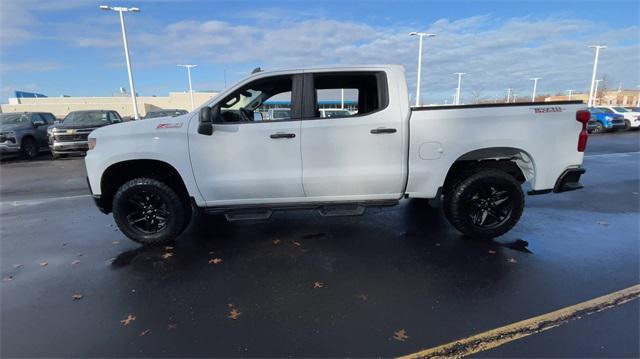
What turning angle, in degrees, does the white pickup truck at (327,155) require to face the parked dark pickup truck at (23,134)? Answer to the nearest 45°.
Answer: approximately 45° to its right

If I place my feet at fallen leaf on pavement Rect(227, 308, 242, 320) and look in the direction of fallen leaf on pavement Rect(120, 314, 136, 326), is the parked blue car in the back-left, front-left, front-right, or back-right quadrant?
back-right

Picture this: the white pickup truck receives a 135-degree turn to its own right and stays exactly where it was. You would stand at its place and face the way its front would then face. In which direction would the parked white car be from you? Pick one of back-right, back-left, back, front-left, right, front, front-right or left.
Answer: front

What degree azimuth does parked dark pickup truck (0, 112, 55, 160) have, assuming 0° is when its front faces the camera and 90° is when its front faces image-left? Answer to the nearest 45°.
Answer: approximately 45°

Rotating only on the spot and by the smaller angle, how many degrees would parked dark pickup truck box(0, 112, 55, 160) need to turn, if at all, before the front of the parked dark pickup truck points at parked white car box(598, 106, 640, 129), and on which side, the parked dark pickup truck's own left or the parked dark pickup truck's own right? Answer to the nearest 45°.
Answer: approximately 90° to the parked dark pickup truck's own left

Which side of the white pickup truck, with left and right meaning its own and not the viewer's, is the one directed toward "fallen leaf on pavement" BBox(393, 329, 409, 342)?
left

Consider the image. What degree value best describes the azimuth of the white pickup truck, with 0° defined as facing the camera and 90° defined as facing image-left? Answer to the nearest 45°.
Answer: approximately 90°

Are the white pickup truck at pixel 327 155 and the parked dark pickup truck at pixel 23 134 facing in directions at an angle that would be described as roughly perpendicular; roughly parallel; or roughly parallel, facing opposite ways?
roughly perpendicular

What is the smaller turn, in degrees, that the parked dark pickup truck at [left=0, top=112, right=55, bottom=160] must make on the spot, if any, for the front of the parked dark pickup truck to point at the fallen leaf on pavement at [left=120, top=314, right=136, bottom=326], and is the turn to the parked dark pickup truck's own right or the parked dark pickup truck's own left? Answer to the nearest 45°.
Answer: approximately 45° to the parked dark pickup truck's own left
